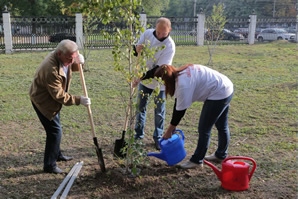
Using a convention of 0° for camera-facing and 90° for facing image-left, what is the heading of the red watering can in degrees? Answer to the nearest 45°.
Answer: approximately 90°

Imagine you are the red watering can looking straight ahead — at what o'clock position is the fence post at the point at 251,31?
The fence post is roughly at 3 o'clock from the red watering can.

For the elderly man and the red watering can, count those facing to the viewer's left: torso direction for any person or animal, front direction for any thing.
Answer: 1

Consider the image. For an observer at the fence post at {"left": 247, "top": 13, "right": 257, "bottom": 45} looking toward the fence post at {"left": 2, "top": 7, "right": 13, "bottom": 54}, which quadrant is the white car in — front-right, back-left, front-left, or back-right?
back-right

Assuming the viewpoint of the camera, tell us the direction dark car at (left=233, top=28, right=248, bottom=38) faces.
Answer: facing to the left of the viewer

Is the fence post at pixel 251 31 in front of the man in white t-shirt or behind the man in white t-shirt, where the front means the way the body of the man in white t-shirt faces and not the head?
behind

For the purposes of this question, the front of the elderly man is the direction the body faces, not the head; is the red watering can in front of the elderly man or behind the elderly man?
in front

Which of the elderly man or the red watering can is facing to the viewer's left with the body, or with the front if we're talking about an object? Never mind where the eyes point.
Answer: the red watering can

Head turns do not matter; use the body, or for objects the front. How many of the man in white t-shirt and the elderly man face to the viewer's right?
1

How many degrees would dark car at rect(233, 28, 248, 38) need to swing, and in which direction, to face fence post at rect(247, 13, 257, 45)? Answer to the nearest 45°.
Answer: approximately 90° to its left

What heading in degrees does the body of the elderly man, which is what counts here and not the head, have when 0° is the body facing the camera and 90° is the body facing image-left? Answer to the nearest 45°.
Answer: approximately 270°
